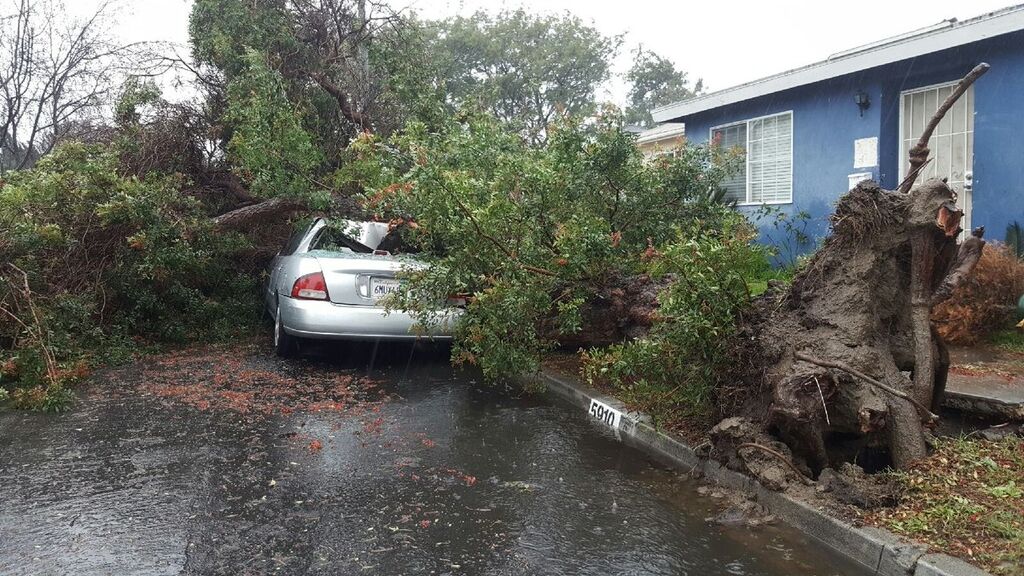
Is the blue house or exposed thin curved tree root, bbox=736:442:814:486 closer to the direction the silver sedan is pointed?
the blue house

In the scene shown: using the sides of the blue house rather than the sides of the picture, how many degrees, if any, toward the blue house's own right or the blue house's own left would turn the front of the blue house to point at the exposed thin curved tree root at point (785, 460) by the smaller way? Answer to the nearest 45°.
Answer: approximately 45° to the blue house's own left

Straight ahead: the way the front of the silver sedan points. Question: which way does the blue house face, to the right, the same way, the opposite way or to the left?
to the left

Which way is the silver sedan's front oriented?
away from the camera

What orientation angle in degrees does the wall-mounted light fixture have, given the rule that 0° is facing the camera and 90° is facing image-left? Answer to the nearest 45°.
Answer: approximately 45°

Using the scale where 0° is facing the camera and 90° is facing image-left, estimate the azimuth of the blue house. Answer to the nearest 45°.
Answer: approximately 45°

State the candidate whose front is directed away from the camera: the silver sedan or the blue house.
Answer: the silver sedan

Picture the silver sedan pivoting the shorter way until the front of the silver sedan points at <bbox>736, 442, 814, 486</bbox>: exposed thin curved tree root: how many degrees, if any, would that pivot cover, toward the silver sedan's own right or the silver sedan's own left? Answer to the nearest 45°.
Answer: approximately 135° to the silver sedan's own right

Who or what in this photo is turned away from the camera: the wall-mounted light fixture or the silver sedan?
the silver sedan

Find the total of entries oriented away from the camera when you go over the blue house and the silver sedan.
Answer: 1
